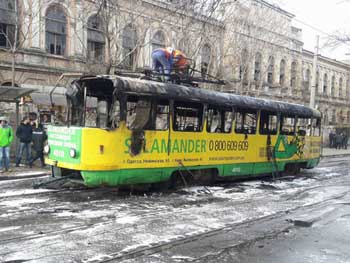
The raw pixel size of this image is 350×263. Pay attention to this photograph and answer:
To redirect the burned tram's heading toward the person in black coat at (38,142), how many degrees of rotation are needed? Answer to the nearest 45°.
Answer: approximately 90° to its right

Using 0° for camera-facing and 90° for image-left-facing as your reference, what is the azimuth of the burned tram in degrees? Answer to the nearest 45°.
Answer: approximately 45°
